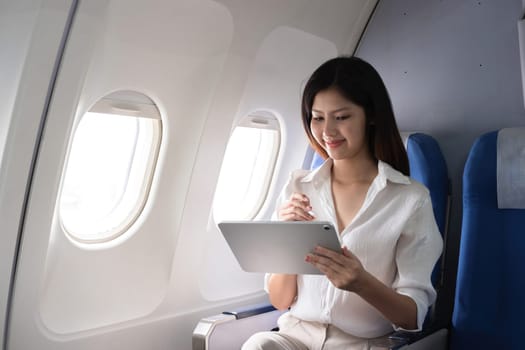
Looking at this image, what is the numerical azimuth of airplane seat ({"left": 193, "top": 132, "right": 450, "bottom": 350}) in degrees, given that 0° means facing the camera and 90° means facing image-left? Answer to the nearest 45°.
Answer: approximately 45°

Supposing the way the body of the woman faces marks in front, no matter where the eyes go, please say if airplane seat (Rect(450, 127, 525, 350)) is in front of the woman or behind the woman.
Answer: behind

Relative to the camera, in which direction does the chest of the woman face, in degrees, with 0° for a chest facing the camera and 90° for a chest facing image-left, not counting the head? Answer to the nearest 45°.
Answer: approximately 45°
